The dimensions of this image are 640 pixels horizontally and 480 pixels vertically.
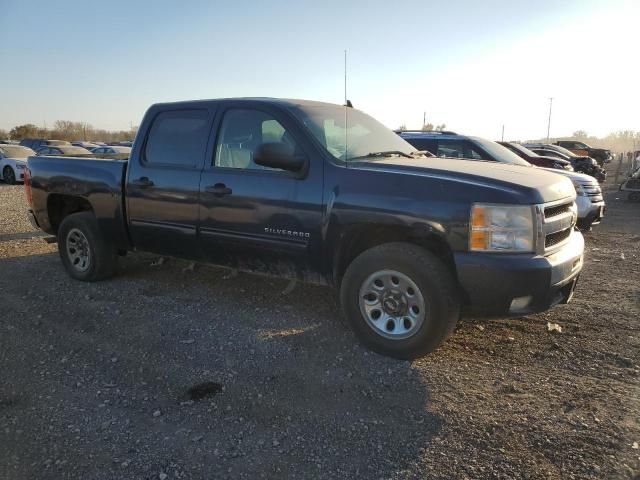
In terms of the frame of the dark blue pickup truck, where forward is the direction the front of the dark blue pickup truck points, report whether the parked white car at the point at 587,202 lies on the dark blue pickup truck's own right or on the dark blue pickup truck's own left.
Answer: on the dark blue pickup truck's own left

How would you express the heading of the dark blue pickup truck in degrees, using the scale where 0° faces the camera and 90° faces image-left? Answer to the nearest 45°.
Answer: approximately 315°

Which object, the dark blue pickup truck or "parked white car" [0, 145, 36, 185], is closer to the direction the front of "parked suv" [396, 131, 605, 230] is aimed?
the dark blue pickup truck

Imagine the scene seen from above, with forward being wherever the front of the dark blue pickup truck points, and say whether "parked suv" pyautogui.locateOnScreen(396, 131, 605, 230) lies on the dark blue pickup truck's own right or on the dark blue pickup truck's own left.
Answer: on the dark blue pickup truck's own left

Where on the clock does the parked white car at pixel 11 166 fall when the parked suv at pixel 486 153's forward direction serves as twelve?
The parked white car is roughly at 5 o'clock from the parked suv.

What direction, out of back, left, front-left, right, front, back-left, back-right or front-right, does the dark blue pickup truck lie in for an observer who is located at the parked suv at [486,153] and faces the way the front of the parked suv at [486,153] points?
front-right

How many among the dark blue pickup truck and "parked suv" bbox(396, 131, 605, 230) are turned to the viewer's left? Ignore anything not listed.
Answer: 0

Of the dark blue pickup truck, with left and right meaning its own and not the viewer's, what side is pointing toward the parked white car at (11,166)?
back
